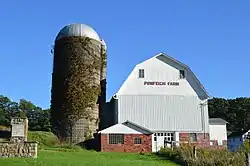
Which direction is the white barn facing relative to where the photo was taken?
toward the camera

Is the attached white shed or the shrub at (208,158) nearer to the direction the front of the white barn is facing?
the shrub

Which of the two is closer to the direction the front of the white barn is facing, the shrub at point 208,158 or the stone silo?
the shrub

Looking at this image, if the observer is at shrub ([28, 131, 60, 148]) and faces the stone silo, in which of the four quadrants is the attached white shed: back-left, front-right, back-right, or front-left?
front-right

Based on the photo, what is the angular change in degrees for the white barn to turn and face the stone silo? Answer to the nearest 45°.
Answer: approximately 90° to its right

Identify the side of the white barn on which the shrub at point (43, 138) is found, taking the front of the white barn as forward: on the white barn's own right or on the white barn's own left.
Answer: on the white barn's own right

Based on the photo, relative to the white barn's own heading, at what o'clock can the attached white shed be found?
The attached white shed is roughly at 8 o'clock from the white barn.

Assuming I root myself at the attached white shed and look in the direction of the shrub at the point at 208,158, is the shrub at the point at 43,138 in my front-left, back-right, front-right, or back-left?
front-right

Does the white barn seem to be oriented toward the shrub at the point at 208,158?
yes
